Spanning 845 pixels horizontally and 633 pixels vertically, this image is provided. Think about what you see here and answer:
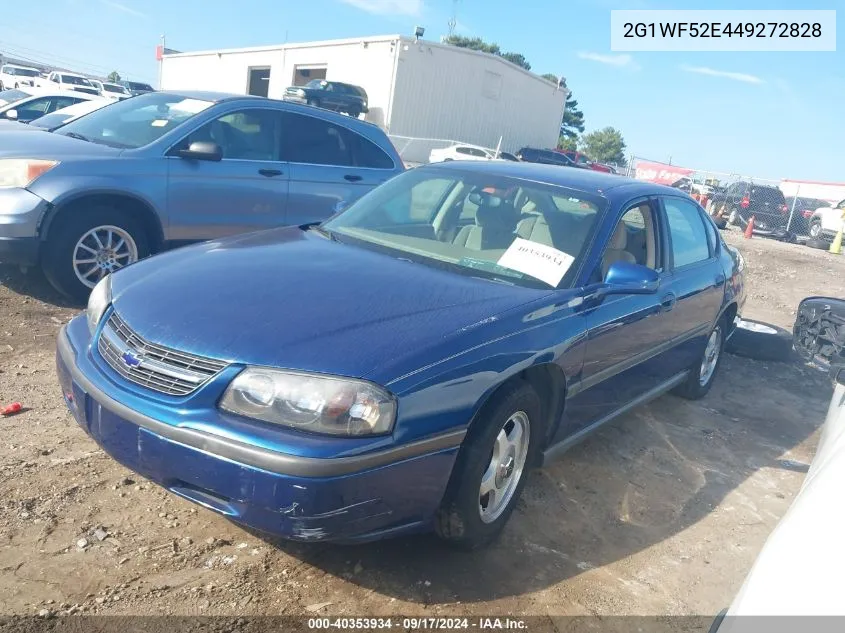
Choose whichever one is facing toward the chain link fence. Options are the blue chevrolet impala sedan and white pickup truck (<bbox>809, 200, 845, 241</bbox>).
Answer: the white pickup truck

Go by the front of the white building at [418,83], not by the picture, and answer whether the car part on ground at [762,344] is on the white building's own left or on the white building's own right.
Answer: on the white building's own left

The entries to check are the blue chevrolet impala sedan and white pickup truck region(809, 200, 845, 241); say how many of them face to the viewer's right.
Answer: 0

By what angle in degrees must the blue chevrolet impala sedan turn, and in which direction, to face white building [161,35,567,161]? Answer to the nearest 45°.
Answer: approximately 135° to its right

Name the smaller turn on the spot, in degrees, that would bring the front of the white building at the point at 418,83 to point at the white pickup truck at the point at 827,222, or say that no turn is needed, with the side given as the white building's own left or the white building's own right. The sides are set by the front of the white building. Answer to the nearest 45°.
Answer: approximately 90° to the white building's own left

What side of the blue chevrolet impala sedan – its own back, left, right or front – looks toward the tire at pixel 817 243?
back

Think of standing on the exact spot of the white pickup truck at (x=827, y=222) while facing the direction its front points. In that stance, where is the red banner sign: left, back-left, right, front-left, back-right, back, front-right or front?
front-right

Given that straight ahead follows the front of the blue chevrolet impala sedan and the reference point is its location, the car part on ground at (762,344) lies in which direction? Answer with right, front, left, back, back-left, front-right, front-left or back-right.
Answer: back

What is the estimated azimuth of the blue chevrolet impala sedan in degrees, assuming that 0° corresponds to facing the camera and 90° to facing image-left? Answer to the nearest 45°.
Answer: approximately 45°

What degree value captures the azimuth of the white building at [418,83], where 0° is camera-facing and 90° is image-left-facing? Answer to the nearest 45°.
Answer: approximately 45°
